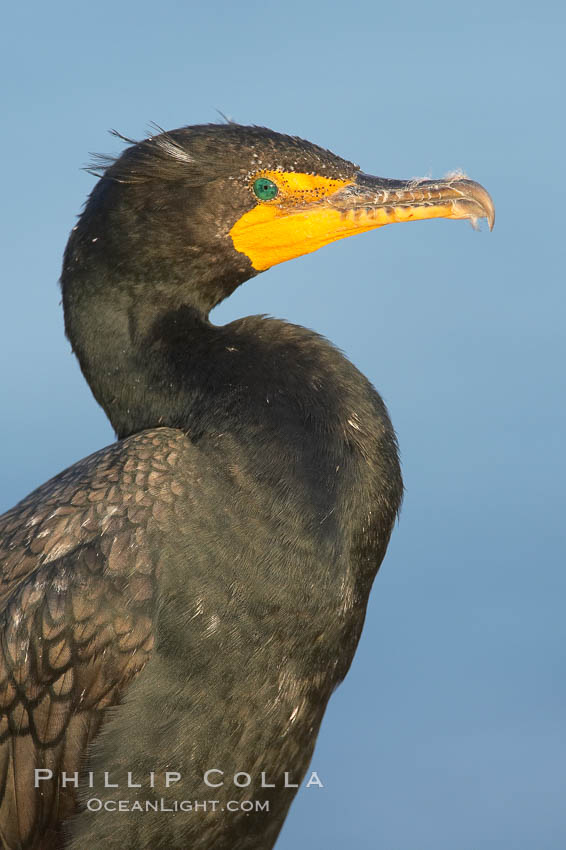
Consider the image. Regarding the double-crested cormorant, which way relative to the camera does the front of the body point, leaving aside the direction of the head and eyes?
to the viewer's right
